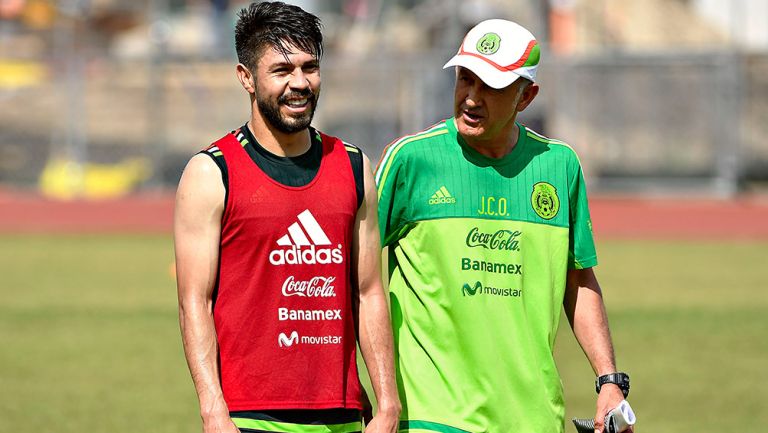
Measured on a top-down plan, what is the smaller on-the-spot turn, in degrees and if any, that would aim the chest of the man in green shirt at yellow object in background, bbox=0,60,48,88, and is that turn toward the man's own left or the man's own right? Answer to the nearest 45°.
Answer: approximately 135° to the man's own right

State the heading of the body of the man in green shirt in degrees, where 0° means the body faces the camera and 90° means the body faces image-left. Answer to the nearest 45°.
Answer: approximately 0°

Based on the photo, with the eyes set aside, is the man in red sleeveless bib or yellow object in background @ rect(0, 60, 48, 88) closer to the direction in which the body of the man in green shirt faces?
the man in red sleeveless bib

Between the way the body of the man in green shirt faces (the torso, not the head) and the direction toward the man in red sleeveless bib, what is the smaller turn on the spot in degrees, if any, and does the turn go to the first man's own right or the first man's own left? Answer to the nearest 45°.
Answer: approximately 45° to the first man's own right

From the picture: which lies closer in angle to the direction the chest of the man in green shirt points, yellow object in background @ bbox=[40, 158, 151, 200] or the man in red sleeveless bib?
the man in red sleeveless bib

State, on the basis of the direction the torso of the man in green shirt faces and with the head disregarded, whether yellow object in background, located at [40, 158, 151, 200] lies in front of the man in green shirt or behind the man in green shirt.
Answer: behind
